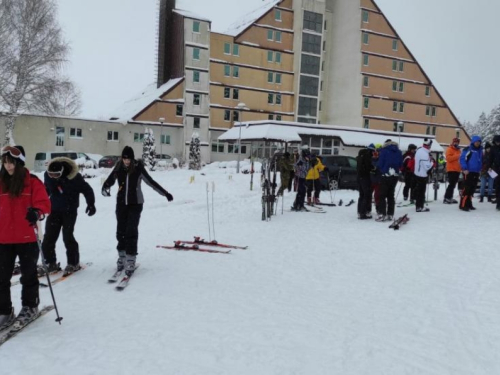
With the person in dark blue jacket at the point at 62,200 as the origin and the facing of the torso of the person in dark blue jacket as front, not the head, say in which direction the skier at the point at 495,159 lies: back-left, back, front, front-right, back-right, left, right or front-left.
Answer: back-left
